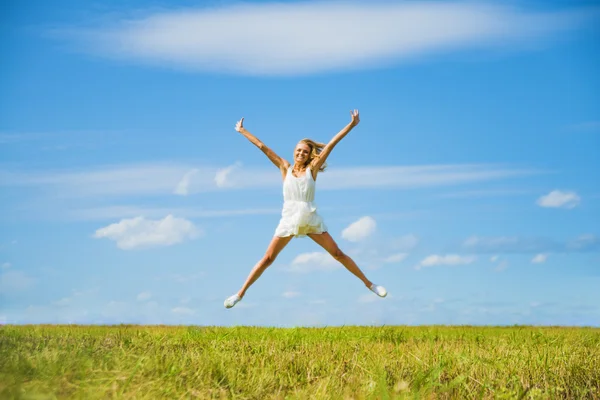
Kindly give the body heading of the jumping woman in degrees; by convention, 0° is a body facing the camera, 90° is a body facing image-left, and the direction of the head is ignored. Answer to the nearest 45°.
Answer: approximately 0°
